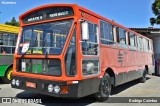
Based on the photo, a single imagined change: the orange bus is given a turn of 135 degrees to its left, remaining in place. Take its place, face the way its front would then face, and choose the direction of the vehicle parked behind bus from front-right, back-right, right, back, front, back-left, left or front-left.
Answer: back-left
